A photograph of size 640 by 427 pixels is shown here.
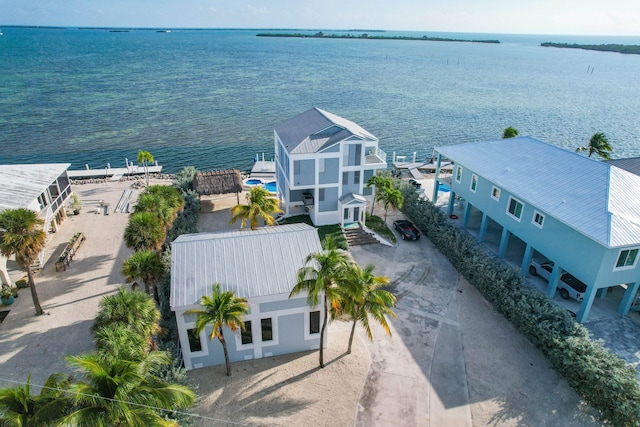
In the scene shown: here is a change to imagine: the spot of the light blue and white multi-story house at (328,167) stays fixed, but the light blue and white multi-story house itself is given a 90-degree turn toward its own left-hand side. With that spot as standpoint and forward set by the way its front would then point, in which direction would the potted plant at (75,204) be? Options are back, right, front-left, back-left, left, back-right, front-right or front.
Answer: back

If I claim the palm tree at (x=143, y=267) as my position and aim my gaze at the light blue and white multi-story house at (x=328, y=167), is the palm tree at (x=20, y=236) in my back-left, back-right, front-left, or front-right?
back-left

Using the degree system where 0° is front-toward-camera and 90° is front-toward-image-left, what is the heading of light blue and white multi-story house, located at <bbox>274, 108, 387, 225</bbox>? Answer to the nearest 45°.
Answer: approximately 0°

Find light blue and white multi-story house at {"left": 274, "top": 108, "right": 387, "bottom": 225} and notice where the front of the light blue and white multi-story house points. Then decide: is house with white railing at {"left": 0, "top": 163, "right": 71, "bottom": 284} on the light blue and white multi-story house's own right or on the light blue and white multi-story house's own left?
on the light blue and white multi-story house's own right

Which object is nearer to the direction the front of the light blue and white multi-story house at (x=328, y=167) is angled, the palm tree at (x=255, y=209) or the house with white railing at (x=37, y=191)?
the palm tree

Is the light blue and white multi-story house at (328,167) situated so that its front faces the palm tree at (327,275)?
yes

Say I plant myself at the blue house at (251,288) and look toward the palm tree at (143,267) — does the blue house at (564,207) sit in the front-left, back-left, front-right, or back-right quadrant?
back-right

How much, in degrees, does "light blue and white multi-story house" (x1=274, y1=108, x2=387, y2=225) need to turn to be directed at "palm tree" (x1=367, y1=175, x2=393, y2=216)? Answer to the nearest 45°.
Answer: approximately 90° to its left

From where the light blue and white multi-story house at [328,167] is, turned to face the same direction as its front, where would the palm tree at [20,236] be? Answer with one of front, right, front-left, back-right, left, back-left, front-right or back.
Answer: front-right

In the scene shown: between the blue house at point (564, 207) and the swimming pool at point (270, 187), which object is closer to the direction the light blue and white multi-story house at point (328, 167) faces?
the blue house

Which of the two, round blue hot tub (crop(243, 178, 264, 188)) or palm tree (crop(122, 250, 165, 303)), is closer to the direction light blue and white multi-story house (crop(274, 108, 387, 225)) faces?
the palm tree

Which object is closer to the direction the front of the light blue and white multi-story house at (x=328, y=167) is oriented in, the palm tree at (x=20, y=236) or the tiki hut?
the palm tree

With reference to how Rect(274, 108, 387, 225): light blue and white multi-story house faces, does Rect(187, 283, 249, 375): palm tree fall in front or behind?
in front

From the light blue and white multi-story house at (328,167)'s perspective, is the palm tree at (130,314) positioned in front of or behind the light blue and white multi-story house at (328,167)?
in front

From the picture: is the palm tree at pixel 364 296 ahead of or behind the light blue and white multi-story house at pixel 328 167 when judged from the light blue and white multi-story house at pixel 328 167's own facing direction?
ahead

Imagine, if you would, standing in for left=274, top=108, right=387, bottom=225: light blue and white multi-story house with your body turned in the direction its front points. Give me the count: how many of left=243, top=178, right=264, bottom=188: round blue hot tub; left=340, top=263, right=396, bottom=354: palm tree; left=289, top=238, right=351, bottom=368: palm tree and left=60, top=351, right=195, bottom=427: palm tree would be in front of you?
3

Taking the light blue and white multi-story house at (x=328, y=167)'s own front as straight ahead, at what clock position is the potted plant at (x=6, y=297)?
The potted plant is roughly at 2 o'clock from the light blue and white multi-story house.
